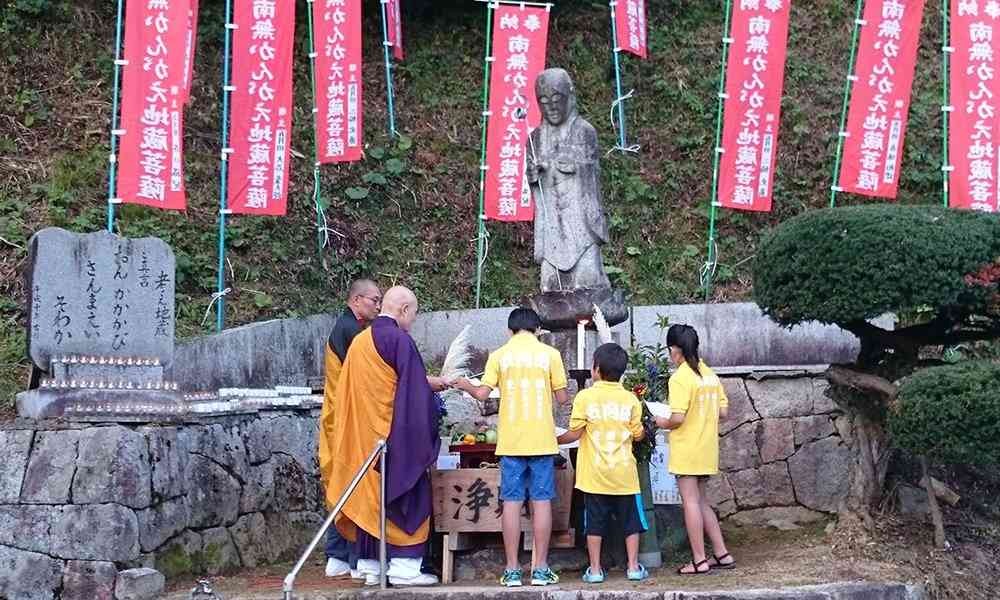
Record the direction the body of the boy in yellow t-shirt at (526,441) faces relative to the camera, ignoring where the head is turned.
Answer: away from the camera

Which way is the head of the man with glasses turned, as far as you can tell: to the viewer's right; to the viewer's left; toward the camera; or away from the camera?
to the viewer's right

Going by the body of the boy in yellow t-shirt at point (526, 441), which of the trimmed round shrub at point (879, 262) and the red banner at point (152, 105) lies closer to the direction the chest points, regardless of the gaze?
the red banner

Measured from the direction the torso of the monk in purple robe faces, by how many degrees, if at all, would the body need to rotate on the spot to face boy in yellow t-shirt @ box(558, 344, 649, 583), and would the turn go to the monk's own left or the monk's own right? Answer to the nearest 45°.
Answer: approximately 45° to the monk's own right

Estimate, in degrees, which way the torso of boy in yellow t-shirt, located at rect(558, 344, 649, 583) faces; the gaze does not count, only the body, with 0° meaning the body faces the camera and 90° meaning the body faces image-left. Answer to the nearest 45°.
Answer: approximately 180°

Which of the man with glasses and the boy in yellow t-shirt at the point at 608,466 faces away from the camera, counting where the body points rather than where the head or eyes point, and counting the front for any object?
the boy in yellow t-shirt

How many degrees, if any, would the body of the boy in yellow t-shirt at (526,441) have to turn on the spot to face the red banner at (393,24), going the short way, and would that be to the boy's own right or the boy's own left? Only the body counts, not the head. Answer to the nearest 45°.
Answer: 0° — they already face it

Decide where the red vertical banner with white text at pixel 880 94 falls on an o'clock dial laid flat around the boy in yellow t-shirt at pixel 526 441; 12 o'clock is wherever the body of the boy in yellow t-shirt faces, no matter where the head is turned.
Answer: The red vertical banner with white text is roughly at 1 o'clock from the boy in yellow t-shirt.

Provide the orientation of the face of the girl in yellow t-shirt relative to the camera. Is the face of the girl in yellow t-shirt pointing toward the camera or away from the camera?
away from the camera

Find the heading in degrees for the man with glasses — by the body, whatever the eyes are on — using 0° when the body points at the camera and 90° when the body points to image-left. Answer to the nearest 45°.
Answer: approximately 270°

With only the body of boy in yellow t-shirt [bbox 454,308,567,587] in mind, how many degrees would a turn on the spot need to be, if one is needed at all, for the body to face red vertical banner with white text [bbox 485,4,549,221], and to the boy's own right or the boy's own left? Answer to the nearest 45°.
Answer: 0° — they already face it

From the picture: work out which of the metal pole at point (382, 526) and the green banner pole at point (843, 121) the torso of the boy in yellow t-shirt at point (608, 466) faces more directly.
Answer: the green banner pole

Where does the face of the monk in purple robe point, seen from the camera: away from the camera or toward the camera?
away from the camera

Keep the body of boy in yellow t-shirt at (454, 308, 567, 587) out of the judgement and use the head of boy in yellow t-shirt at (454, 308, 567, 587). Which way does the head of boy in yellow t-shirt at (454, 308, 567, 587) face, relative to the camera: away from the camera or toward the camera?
away from the camera

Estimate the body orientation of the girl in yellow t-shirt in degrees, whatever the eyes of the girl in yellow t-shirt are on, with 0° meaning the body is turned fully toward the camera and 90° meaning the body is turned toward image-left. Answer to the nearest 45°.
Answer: approximately 135°

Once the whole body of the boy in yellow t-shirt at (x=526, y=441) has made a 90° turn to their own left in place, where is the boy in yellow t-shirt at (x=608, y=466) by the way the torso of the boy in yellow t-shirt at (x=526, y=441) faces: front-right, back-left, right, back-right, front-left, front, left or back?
back

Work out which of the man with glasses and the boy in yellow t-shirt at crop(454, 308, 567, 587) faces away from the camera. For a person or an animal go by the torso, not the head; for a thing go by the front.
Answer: the boy in yellow t-shirt
